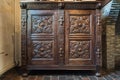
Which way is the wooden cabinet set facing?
toward the camera
